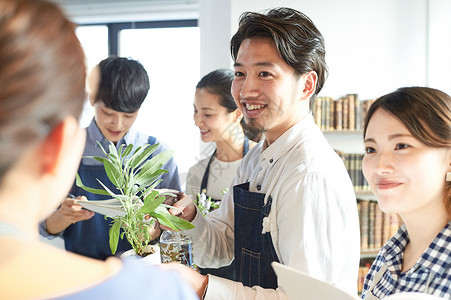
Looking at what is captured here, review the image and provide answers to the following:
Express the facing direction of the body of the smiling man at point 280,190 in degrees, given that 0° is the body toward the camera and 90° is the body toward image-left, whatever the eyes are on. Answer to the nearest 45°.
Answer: approximately 45°

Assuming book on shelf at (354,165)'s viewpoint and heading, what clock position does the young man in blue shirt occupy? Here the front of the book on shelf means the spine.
The young man in blue shirt is roughly at 1 o'clock from the book on shelf.

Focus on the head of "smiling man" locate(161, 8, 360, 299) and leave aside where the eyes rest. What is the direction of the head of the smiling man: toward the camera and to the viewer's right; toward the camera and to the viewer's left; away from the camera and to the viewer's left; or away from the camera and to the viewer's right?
toward the camera and to the viewer's left

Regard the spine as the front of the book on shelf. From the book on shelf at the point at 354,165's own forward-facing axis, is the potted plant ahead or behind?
ahead

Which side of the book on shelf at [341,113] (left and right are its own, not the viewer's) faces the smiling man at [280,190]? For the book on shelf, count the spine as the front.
front

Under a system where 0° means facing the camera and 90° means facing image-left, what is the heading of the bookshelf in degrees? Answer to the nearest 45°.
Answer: approximately 0°

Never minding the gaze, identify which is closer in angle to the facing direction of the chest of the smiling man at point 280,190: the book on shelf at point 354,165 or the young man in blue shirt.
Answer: the young man in blue shirt

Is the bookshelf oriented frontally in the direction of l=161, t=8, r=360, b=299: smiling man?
yes

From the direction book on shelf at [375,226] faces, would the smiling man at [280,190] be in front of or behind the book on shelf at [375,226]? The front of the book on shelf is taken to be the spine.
in front

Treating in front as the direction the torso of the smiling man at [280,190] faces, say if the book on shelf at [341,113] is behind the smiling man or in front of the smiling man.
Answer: behind

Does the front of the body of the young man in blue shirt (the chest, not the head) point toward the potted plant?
yes
